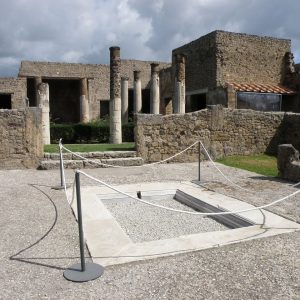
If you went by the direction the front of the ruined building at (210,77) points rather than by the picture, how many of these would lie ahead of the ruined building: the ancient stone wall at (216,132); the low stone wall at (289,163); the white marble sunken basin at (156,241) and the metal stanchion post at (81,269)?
4

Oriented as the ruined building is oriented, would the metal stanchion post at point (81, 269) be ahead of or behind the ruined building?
ahead

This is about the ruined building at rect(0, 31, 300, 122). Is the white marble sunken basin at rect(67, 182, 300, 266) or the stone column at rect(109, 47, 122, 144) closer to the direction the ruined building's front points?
the white marble sunken basin

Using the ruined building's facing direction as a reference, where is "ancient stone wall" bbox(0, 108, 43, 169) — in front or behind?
in front

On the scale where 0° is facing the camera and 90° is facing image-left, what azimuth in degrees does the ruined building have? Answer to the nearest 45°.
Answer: approximately 0°

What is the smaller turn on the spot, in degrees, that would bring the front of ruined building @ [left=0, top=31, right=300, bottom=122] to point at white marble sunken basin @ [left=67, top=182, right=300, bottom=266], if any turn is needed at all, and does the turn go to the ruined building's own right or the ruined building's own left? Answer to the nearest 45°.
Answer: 0° — it already faces it

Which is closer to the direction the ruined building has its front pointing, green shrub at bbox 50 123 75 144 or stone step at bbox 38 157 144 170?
the stone step

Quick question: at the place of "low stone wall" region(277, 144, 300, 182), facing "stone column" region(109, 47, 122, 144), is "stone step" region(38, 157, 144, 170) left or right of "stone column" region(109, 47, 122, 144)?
left

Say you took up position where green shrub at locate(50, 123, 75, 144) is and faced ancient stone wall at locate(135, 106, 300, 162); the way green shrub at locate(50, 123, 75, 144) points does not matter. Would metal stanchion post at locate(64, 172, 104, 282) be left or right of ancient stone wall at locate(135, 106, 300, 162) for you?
right

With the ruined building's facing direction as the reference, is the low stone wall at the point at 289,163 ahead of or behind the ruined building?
ahead
